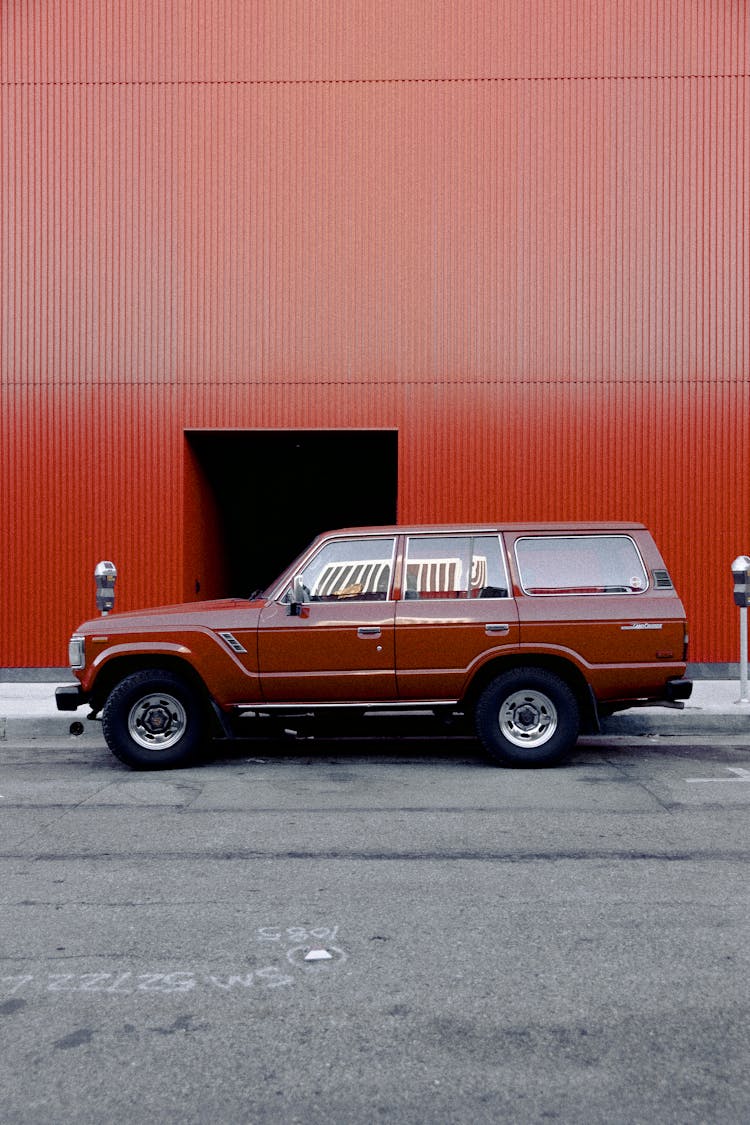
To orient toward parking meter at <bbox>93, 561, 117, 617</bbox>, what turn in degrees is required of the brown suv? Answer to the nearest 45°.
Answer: approximately 45° to its right

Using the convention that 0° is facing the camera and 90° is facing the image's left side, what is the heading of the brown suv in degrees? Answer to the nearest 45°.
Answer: approximately 90°
